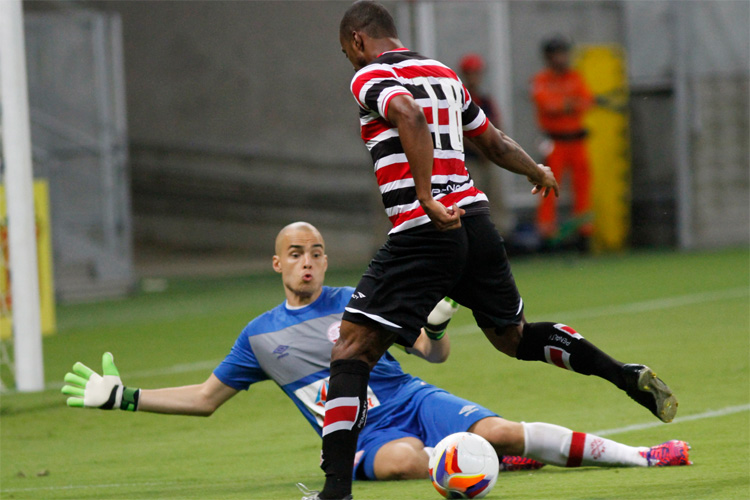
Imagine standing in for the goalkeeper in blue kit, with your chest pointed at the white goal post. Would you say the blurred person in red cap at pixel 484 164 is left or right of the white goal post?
right

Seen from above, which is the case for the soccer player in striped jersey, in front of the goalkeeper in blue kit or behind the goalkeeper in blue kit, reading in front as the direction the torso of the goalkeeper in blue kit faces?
in front

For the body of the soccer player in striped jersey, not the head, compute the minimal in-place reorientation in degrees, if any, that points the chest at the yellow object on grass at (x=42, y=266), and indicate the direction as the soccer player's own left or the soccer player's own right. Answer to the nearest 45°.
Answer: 0° — they already face it

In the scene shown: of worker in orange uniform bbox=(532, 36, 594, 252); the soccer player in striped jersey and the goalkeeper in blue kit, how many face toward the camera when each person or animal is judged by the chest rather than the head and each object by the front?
2

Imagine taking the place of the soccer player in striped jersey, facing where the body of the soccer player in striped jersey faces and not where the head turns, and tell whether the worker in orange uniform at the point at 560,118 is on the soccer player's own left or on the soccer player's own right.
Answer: on the soccer player's own right

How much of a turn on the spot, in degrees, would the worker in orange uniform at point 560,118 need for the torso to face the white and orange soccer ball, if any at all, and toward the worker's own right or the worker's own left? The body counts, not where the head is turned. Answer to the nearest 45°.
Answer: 0° — they already face it

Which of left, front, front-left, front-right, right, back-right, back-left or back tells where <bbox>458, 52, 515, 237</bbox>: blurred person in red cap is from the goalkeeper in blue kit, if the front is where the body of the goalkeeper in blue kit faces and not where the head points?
back

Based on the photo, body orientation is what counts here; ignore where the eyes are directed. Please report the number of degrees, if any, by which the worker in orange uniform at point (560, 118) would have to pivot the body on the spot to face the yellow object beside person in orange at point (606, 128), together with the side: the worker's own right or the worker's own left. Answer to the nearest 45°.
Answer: approximately 135° to the worker's own left

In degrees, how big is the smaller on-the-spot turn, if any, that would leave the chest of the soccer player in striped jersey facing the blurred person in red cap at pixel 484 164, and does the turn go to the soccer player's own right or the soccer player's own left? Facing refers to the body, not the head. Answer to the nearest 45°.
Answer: approximately 45° to the soccer player's own right

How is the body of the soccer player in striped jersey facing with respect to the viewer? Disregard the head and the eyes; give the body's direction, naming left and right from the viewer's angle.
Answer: facing away from the viewer and to the left of the viewer

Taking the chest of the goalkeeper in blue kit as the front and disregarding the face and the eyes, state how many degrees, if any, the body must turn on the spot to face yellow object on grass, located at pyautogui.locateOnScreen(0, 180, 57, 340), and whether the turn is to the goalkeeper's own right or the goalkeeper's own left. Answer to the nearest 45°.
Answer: approximately 135° to the goalkeeper's own right

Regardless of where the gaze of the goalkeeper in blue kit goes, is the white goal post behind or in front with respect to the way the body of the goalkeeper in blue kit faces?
behind

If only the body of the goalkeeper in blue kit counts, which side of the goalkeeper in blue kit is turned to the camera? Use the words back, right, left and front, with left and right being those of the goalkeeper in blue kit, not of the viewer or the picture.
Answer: front
